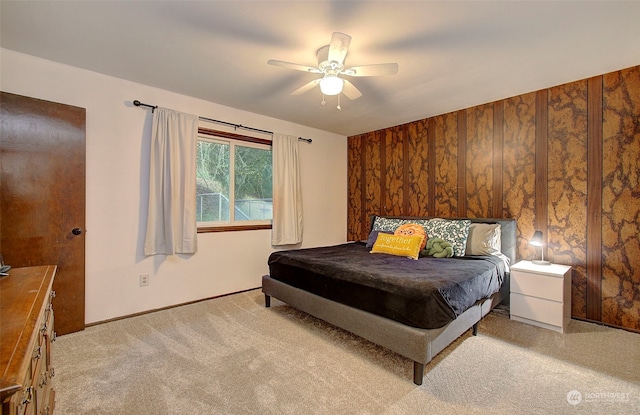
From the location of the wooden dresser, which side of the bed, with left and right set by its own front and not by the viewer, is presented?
front

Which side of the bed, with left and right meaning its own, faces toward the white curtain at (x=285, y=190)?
right

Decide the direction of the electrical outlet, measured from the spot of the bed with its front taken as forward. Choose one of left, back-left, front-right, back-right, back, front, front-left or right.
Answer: front-right

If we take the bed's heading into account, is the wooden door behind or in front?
in front

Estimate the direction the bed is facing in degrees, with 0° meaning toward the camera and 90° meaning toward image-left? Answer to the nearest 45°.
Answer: approximately 45°

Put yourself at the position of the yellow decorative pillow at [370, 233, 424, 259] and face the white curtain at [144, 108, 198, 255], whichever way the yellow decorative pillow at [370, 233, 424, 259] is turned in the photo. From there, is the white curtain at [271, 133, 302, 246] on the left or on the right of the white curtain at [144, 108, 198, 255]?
right

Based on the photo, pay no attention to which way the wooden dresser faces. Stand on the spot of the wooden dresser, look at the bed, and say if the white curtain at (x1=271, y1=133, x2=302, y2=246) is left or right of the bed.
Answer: left
